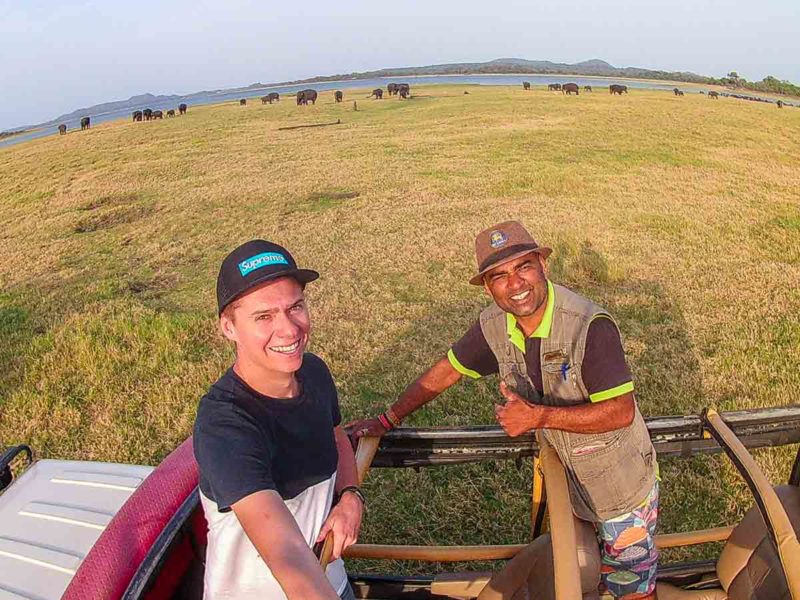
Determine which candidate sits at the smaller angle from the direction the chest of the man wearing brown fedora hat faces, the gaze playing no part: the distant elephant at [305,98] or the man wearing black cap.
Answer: the man wearing black cap

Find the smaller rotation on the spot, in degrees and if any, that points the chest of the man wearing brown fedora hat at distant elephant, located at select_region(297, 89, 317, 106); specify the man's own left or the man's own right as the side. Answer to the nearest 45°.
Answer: approximately 135° to the man's own right

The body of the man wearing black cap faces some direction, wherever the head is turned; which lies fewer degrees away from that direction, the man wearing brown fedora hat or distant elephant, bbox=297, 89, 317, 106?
the man wearing brown fedora hat

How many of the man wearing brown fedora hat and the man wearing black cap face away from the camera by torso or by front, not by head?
0

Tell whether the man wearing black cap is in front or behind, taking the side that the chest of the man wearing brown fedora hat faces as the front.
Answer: in front

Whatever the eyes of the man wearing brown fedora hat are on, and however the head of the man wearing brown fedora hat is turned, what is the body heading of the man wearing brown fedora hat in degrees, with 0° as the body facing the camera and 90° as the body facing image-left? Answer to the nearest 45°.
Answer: approximately 45°

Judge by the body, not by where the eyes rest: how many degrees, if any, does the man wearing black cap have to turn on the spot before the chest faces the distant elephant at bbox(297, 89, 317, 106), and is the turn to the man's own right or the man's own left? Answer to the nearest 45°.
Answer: approximately 135° to the man's own left

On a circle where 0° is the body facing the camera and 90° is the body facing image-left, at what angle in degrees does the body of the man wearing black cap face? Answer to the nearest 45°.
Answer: approximately 315°
